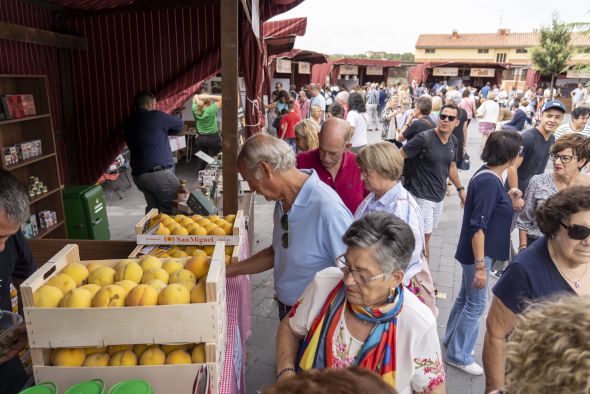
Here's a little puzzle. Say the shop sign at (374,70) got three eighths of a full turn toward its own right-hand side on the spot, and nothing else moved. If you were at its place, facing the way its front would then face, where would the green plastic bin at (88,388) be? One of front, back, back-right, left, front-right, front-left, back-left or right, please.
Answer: back-left

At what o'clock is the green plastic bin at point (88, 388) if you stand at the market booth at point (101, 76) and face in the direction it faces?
The green plastic bin is roughly at 3 o'clock from the market booth.

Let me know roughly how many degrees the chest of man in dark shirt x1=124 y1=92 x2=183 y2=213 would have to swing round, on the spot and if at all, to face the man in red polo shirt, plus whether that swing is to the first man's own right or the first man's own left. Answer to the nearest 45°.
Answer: approximately 90° to the first man's own right

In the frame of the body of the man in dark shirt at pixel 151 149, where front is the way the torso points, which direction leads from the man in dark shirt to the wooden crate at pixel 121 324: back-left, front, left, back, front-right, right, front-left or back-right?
back-right

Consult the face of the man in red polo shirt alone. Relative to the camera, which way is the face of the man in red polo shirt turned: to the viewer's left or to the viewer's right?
to the viewer's left

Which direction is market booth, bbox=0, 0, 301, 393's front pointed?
to the viewer's right

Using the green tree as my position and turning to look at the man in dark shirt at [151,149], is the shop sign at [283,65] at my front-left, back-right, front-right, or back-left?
front-right

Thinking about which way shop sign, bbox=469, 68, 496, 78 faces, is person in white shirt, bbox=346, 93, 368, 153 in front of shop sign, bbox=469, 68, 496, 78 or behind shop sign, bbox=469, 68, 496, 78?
in front

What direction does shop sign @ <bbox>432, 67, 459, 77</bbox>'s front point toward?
toward the camera

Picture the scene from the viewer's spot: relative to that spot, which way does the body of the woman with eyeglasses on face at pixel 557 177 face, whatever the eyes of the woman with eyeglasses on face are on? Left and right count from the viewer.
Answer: facing the viewer and to the left of the viewer

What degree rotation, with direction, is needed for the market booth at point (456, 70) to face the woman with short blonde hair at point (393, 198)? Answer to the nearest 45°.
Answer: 0° — it already faces them

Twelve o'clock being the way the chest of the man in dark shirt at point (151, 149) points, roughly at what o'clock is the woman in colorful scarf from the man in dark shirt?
The woman in colorful scarf is roughly at 4 o'clock from the man in dark shirt.

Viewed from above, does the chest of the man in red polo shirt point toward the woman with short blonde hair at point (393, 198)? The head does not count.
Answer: no

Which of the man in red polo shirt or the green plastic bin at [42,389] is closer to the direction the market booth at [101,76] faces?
the man in red polo shirt

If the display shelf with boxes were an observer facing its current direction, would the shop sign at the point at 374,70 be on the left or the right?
on its left
